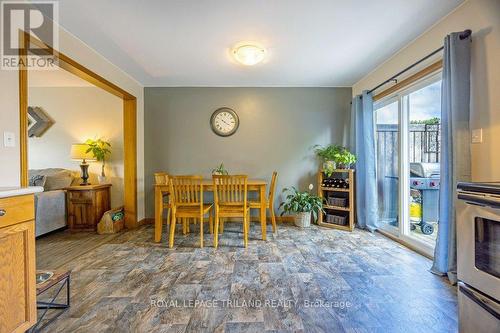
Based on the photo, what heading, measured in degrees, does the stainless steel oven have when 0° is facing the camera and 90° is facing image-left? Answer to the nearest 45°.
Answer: approximately 45°

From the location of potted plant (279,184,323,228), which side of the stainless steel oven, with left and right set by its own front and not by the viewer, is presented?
right

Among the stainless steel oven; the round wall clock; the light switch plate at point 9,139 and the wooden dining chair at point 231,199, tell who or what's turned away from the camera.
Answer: the wooden dining chair

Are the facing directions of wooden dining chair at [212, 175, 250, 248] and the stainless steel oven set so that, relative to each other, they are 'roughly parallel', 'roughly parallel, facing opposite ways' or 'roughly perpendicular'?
roughly perpendicular

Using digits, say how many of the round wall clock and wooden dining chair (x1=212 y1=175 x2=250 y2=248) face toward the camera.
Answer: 1

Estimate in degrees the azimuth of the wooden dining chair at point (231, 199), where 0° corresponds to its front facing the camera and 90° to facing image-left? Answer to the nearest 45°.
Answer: approximately 180°

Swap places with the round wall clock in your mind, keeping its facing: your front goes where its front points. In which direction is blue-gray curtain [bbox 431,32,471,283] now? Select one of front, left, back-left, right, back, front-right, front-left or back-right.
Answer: front-left

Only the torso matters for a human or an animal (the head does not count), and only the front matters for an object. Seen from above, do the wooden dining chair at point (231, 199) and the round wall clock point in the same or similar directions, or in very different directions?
very different directions

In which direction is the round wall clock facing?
toward the camera

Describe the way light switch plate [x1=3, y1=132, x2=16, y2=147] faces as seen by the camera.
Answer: facing the viewer and to the right of the viewer

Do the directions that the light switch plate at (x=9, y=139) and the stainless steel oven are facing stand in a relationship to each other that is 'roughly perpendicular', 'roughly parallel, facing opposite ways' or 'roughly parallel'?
roughly parallel, facing opposite ways

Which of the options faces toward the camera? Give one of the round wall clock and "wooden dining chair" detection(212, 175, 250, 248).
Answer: the round wall clock

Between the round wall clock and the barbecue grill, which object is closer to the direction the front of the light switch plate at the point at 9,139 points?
the barbecue grill

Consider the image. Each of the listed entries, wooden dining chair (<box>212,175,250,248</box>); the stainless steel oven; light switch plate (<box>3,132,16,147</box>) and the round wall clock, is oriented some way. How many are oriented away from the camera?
1

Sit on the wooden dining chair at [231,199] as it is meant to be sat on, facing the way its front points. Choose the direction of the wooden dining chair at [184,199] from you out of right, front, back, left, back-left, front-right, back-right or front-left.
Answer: left

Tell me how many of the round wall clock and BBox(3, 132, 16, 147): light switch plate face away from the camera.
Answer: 0

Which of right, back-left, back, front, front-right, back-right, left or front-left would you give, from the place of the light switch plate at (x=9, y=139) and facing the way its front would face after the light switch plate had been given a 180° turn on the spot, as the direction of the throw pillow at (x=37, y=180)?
front-right

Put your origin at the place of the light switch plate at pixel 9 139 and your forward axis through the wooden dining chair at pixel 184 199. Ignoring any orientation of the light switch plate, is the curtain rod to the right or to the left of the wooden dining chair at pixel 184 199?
right

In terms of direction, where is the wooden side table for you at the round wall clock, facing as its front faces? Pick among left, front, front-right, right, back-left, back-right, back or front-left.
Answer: right
